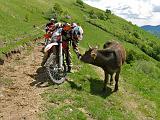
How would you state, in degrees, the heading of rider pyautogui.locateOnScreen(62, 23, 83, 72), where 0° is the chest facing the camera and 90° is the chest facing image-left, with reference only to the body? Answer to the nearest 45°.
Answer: approximately 315°

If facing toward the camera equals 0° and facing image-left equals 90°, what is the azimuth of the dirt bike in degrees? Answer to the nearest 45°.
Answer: approximately 45°

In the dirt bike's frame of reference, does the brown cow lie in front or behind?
behind

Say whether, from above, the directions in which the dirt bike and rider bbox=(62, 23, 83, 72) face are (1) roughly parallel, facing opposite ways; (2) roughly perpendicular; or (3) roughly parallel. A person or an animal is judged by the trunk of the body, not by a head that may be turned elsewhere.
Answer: roughly perpendicular
